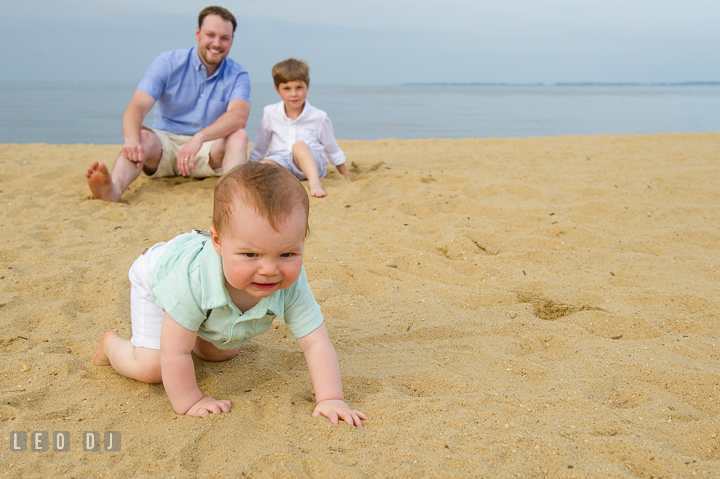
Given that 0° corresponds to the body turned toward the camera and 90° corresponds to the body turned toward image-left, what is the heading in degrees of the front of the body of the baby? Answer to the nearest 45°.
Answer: approximately 315°

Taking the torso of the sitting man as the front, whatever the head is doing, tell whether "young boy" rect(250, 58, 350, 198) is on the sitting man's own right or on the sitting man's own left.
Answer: on the sitting man's own left

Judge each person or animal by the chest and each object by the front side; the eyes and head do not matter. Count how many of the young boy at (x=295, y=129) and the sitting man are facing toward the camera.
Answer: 2

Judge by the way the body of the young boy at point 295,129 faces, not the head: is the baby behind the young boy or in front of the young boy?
in front

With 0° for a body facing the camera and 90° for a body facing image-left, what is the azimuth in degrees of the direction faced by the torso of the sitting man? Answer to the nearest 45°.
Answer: approximately 0°

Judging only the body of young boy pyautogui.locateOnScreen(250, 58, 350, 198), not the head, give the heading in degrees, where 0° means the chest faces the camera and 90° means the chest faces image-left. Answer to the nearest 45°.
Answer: approximately 0°
